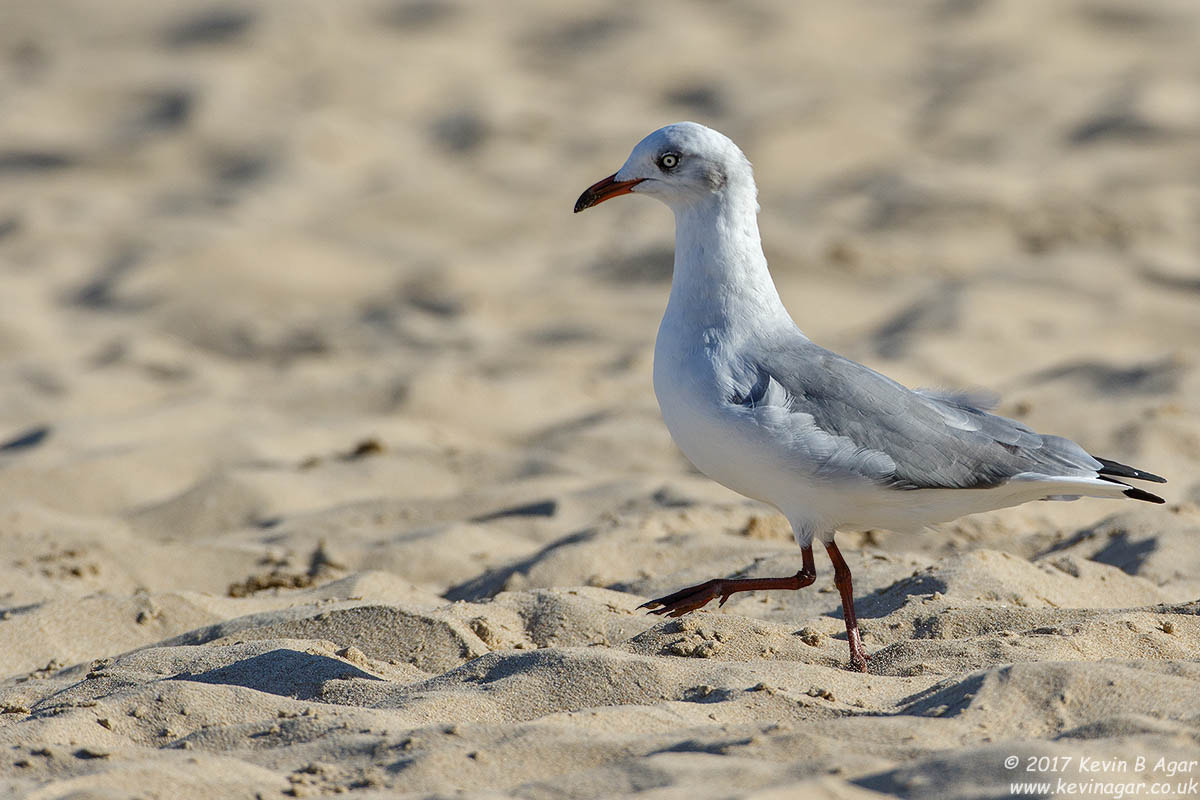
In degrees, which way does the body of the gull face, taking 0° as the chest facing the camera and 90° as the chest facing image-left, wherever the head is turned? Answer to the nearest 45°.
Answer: approximately 90°
